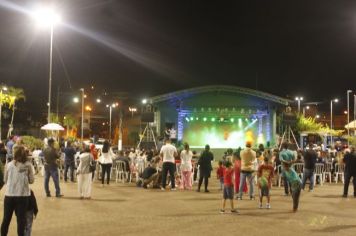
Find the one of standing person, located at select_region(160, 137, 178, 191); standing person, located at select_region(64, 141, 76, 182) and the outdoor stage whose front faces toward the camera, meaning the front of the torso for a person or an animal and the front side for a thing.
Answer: the outdoor stage

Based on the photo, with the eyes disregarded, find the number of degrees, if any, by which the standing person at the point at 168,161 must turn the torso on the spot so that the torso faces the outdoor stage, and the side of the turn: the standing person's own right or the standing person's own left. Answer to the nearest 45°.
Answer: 0° — they already face it

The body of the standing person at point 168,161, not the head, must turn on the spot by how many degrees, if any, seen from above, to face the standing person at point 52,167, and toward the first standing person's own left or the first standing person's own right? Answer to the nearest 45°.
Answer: approximately 135° to the first standing person's own left

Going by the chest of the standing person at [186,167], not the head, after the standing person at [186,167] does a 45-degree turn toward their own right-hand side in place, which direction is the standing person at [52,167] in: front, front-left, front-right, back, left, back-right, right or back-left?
back

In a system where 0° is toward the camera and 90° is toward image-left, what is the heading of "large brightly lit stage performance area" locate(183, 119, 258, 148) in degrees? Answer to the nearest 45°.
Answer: approximately 0°

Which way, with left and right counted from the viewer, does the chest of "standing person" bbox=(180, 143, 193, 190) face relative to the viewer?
facing away from the viewer

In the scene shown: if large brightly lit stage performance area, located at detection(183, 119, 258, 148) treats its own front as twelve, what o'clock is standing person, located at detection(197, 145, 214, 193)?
The standing person is roughly at 12 o'clock from the large brightly lit stage performance area.

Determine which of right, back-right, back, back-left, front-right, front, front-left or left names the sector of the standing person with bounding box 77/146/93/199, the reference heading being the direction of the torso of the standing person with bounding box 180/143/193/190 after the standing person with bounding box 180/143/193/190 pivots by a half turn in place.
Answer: front-right

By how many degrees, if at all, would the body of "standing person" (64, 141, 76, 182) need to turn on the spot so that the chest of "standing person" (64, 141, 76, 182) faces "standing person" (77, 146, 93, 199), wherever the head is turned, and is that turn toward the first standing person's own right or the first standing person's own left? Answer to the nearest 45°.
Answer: approximately 180°

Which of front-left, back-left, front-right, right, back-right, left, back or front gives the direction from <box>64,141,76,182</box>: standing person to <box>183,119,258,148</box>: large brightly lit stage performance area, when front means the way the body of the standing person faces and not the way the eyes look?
front-right

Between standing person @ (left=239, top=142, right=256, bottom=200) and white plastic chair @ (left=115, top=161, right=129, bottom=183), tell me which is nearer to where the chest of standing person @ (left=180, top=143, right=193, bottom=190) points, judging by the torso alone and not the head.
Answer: the white plastic chair

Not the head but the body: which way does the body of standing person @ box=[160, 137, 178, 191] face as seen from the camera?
away from the camera
